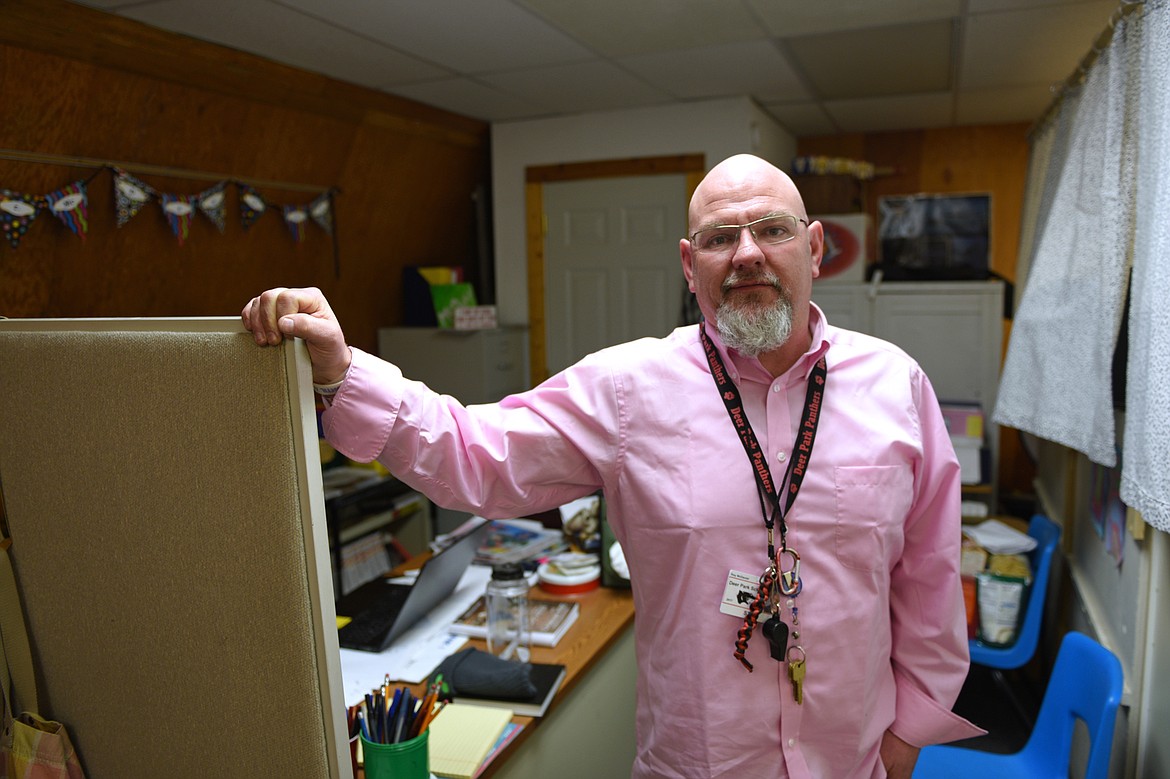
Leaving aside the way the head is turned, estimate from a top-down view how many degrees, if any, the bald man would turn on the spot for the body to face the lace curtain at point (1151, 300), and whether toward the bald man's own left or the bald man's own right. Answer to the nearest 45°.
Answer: approximately 90° to the bald man's own left

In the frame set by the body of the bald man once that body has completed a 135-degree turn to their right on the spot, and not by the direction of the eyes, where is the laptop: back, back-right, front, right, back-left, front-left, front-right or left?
front

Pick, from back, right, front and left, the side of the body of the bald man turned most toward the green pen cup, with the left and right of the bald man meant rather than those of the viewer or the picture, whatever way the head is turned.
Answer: right

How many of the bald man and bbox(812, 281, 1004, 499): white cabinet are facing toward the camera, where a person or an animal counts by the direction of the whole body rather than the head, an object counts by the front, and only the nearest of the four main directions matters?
2

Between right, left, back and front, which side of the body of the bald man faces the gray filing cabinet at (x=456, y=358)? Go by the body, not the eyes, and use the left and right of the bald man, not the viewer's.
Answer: back

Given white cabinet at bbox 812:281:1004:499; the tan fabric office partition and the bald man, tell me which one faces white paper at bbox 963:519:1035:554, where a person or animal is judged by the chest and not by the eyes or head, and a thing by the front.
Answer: the white cabinet

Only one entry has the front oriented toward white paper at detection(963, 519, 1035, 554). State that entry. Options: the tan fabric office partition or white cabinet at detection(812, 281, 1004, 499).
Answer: the white cabinet

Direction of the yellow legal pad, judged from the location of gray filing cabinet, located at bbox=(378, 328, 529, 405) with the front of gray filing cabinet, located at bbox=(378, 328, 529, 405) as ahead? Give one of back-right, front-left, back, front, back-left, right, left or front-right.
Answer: front-right

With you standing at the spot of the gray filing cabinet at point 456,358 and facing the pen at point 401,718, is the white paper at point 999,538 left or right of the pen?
left
